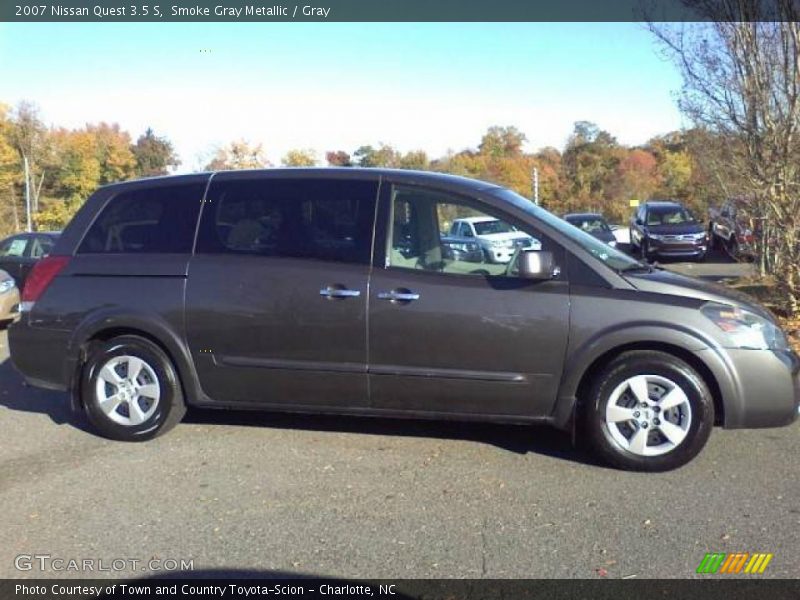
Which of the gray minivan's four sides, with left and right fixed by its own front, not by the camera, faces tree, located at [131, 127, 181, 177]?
left

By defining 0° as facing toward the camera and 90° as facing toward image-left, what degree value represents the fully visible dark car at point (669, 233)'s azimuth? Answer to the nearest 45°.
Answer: approximately 315°

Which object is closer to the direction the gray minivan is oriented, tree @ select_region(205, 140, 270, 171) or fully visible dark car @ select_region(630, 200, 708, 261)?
the fully visible dark car

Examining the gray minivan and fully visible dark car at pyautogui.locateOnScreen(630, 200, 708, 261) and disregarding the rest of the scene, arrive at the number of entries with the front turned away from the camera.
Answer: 0

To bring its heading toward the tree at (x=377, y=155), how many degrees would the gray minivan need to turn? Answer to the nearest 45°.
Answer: approximately 90° to its left

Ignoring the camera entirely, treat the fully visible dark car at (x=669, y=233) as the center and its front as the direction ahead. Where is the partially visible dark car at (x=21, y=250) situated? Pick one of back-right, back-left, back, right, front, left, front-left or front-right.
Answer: right

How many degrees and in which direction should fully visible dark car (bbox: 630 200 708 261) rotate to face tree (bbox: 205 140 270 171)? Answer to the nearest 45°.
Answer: approximately 180°

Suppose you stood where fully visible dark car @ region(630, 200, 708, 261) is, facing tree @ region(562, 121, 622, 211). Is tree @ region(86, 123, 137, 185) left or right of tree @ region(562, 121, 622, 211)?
left

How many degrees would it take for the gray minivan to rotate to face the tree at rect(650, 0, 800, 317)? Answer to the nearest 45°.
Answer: approximately 45° to its left

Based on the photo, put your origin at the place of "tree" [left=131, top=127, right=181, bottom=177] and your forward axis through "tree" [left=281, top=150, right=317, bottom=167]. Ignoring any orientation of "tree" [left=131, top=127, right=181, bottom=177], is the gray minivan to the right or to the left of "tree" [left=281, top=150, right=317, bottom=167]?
right

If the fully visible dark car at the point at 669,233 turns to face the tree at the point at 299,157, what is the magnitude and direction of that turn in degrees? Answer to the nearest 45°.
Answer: approximately 180°

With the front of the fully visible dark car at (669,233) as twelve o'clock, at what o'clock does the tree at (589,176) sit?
The tree is roughly at 7 o'clock from the fully visible dark car.

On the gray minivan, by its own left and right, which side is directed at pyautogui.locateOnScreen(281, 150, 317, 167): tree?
left

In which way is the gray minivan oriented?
to the viewer's right
